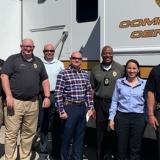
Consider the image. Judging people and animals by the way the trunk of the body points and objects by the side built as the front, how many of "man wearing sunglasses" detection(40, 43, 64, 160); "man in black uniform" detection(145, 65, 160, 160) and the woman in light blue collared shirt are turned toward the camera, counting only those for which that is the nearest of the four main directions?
3

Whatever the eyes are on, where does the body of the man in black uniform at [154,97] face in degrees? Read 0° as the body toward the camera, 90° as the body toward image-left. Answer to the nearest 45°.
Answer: approximately 0°

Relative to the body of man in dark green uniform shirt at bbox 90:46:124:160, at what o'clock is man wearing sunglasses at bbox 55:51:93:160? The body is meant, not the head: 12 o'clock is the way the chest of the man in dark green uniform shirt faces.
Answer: The man wearing sunglasses is roughly at 2 o'clock from the man in dark green uniform shirt.

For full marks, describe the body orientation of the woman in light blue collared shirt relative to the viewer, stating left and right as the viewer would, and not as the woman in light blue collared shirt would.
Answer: facing the viewer
